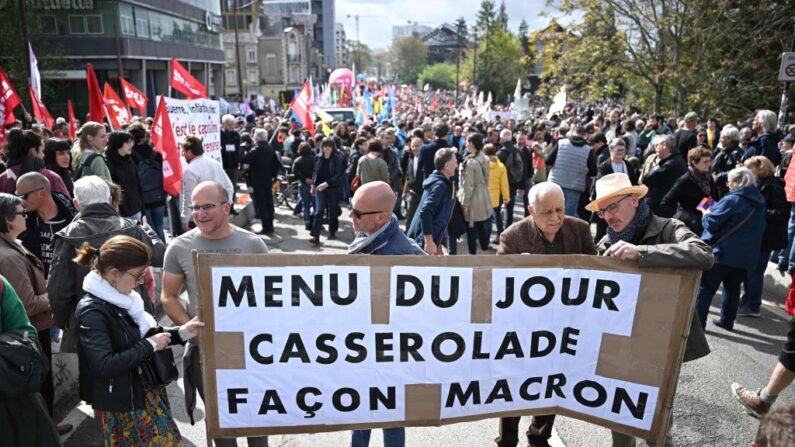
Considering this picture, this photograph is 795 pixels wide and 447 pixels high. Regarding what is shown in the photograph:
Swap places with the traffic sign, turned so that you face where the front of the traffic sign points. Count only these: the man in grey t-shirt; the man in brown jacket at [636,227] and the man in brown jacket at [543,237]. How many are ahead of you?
3

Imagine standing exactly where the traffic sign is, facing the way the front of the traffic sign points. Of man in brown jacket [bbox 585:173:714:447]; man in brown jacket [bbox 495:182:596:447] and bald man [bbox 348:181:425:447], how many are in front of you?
3

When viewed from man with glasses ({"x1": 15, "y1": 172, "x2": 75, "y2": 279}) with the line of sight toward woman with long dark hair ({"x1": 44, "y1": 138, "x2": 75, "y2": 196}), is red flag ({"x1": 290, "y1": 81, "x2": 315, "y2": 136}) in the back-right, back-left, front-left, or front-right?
front-right

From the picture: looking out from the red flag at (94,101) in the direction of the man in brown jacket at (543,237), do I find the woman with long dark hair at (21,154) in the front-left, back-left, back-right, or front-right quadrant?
front-right

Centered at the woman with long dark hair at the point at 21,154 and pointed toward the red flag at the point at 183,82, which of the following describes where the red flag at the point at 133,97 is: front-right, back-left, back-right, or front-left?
front-left

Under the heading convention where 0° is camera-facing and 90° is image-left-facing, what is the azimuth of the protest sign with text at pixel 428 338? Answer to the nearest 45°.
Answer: approximately 0°

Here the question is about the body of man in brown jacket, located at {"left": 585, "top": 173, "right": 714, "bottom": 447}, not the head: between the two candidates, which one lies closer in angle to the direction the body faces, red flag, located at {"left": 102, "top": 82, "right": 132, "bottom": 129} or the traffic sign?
the red flag

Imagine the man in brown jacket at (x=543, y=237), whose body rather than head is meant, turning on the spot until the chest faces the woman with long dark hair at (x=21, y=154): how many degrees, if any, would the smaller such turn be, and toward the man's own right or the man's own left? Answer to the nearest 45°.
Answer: approximately 90° to the man's own right

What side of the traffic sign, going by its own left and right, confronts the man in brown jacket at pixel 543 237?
front

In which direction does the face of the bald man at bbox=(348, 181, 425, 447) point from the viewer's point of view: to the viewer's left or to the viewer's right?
to the viewer's left

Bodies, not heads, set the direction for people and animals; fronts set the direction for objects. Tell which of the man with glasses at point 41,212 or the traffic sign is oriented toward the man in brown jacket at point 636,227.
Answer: the traffic sign

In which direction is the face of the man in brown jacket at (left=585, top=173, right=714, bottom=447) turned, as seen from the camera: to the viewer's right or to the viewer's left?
to the viewer's left

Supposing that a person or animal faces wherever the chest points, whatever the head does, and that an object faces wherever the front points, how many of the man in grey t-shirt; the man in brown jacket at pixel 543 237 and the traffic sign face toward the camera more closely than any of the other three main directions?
3

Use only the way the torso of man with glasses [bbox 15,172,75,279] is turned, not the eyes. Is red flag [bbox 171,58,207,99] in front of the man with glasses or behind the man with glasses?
behind

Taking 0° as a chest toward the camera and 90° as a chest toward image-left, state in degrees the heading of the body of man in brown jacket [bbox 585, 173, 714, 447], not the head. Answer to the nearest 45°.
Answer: approximately 45°

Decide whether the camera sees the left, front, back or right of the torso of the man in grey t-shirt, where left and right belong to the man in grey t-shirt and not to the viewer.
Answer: front

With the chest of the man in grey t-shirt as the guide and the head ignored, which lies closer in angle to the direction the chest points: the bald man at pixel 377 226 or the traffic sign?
the bald man

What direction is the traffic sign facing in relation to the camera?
toward the camera

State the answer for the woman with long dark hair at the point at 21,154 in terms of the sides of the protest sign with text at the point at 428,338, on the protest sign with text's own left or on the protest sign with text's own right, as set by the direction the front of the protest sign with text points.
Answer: on the protest sign with text's own right
